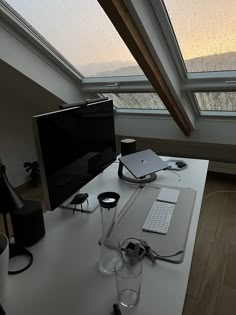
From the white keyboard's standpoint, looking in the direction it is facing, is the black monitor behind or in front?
behind

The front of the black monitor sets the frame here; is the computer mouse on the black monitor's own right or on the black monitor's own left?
on the black monitor's own left
